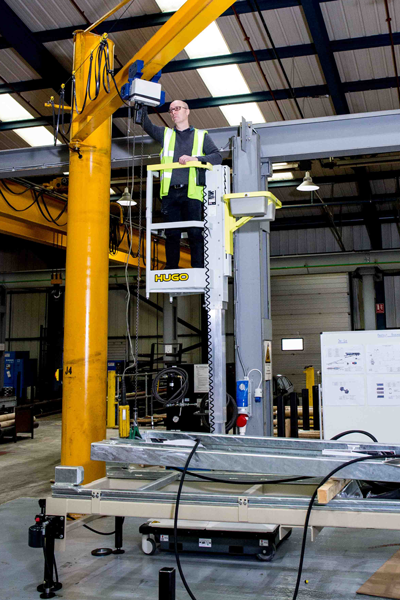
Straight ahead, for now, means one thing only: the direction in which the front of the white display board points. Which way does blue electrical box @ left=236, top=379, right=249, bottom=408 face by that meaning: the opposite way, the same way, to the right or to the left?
the same way

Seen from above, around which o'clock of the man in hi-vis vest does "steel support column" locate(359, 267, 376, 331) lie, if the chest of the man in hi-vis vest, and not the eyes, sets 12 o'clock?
The steel support column is roughly at 7 o'clock from the man in hi-vis vest.

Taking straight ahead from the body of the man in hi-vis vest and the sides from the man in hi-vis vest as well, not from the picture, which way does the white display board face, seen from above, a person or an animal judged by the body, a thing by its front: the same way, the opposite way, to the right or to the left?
the same way

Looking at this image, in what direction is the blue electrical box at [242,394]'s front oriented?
toward the camera

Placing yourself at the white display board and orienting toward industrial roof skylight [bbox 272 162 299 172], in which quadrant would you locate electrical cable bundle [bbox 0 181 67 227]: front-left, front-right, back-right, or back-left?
front-left

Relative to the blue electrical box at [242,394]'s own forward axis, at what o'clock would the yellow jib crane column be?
The yellow jib crane column is roughly at 3 o'clock from the blue electrical box.

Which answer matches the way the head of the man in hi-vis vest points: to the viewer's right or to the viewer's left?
to the viewer's left

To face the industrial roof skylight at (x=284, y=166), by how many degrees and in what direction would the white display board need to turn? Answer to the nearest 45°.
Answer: approximately 180°

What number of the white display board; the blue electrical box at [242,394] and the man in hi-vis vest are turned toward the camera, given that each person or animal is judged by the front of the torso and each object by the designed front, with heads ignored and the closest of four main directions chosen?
3

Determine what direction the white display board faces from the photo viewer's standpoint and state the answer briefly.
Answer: facing the viewer

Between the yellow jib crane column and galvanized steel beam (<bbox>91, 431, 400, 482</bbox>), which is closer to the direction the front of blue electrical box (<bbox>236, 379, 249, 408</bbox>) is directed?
the galvanized steel beam

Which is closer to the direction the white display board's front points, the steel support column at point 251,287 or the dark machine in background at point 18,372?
the steel support column
